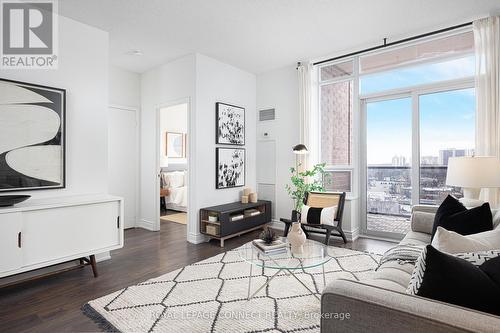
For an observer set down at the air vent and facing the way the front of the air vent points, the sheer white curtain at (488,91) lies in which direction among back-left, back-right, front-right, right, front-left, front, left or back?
left

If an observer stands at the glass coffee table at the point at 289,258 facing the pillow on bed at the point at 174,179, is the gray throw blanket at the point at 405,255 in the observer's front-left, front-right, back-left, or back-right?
back-right

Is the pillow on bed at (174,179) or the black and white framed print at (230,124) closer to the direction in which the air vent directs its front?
the black and white framed print

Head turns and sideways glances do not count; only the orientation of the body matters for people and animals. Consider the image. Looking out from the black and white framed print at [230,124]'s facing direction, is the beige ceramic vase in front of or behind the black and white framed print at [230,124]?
in front

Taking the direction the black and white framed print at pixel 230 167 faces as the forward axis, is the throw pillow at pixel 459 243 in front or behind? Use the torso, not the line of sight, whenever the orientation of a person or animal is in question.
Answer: in front

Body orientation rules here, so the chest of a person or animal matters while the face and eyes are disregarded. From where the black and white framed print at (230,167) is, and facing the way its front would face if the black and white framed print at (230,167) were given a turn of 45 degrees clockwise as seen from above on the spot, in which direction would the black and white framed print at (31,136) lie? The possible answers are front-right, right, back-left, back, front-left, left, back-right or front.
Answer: front-right

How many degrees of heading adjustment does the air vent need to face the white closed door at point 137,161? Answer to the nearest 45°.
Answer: approximately 45° to its right

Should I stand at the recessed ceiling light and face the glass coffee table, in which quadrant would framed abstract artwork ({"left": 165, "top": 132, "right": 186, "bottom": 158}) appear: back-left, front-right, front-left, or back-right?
back-left

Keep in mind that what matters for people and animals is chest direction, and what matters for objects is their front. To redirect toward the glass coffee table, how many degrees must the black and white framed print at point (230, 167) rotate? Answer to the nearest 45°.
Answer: approximately 45° to its right

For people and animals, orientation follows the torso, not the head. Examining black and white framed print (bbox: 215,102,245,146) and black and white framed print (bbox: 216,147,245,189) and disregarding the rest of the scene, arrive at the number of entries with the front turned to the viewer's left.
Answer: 0
